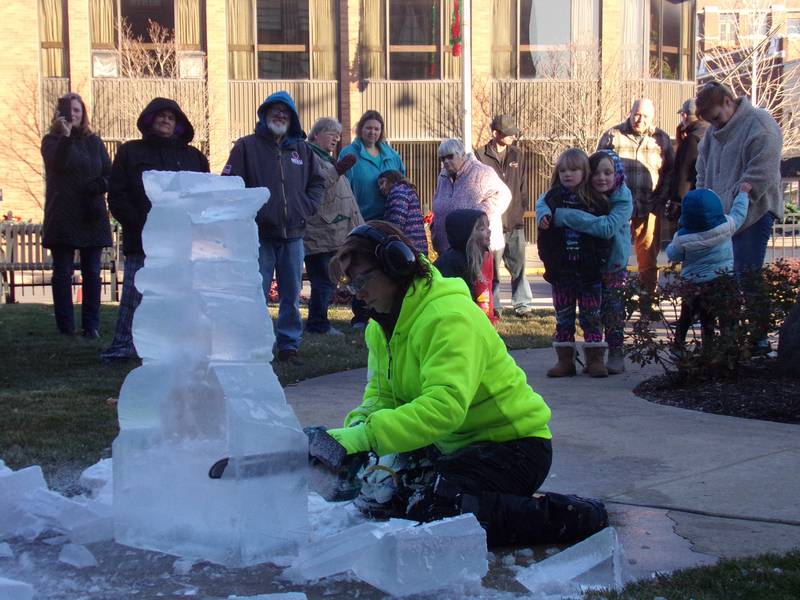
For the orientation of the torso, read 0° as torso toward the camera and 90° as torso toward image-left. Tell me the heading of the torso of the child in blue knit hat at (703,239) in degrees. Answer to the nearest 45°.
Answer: approximately 180°

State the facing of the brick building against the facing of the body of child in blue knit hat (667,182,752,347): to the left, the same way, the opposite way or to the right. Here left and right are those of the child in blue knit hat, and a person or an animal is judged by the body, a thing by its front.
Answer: the opposite way

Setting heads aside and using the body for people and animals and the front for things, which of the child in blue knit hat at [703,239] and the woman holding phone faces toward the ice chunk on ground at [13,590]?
the woman holding phone

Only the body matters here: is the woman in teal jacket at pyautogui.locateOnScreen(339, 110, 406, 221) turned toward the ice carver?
yes

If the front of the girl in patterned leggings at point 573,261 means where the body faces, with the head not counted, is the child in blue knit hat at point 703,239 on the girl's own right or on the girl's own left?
on the girl's own left

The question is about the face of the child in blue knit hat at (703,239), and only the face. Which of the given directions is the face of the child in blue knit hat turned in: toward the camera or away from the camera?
away from the camera

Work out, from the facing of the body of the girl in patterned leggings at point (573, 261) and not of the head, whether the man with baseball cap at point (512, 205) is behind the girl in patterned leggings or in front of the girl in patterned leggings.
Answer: behind
